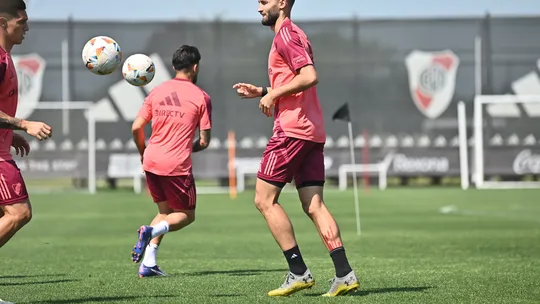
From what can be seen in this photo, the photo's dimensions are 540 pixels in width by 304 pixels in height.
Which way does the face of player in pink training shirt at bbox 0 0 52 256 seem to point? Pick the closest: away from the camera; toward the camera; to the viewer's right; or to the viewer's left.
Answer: to the viewer's right

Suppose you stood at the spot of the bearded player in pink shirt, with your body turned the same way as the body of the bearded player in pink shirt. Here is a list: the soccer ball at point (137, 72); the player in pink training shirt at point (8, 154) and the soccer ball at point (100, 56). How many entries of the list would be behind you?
0

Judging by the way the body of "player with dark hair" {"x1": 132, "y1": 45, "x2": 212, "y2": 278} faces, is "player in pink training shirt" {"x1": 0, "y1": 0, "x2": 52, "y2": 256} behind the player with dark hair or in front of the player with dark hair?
behind

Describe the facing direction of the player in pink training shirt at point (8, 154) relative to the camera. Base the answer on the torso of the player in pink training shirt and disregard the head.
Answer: to the viewer's right

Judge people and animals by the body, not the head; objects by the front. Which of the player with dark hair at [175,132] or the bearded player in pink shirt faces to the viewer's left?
the bearded player in pink shirt

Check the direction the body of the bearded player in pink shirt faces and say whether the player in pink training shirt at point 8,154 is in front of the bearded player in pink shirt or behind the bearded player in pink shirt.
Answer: in front

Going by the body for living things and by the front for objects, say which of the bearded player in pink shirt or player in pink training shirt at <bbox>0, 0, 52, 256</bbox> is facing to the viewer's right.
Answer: the player in pink training shirt

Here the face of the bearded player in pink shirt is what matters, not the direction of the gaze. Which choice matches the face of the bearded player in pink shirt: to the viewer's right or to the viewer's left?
to the viewer's left

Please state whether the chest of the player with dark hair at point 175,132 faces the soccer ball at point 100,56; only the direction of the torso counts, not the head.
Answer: no

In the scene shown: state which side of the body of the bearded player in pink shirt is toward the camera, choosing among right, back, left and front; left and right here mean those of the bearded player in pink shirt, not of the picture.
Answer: left

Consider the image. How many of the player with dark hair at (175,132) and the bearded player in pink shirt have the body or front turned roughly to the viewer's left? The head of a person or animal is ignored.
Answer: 1

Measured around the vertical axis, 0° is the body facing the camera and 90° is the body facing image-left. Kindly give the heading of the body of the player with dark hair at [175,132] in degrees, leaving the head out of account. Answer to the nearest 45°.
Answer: approximately 225°

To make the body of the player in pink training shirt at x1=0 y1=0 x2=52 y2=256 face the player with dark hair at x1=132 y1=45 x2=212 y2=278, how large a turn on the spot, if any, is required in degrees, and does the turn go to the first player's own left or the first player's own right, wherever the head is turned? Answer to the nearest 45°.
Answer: approximately 45° to the first player's own left

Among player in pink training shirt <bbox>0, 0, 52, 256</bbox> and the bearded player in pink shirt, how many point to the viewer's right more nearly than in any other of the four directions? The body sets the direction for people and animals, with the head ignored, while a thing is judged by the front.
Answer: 1

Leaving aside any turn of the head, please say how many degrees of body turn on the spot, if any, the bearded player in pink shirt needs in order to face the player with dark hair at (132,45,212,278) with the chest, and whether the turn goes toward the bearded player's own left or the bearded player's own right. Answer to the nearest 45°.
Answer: approximately 45° to the bearded player's own right
